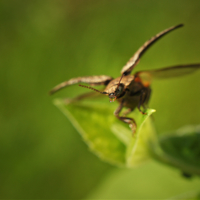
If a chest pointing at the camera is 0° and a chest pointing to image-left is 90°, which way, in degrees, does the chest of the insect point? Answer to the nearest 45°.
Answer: approximately 45°
